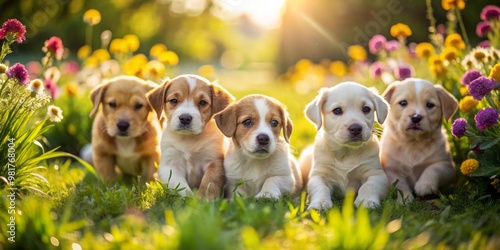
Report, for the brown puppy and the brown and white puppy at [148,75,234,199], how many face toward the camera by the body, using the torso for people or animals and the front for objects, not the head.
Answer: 2

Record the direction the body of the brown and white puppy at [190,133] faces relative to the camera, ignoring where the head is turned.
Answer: toward the camera

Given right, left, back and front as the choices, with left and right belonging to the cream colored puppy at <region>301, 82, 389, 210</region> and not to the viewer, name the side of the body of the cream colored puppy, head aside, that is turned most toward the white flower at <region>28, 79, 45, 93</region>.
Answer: right

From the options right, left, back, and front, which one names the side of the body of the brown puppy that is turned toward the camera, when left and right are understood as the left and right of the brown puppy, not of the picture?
front

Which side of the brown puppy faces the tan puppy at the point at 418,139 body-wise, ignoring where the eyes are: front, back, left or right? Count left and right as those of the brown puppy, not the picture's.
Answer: left

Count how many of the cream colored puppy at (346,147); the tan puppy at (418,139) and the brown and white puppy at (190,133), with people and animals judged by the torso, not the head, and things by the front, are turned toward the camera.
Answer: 3

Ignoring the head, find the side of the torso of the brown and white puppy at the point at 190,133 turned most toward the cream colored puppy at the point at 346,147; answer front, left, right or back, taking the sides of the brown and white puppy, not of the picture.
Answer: left

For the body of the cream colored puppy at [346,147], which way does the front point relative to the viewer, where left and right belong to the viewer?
facing the viewer

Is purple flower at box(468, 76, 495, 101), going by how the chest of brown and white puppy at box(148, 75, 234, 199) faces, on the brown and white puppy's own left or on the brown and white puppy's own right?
on the brown and white puppy's own left

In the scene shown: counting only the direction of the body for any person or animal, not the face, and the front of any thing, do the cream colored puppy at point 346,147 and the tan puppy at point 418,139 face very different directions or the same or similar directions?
same or similar directions

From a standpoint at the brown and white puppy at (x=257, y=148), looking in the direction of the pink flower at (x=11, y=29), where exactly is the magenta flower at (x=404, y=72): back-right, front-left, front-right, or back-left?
back-right

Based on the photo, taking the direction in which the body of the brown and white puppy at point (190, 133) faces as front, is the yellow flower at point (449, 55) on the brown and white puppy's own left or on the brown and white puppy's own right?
on the brown and white puppy's own left

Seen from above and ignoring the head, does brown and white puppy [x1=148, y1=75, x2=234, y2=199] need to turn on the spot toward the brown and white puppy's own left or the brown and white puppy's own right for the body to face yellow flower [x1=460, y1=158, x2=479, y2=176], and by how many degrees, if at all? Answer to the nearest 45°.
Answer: approximately 90° to the brown and white puppy's own left

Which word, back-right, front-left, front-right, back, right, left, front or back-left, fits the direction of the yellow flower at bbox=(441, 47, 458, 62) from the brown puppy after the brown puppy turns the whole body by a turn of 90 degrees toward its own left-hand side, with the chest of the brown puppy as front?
front

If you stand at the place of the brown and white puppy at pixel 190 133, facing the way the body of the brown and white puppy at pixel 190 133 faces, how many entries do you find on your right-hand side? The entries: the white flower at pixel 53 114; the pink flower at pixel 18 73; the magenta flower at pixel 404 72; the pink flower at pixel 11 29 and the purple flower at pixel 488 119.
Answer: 3
